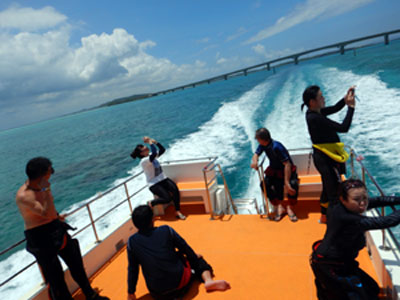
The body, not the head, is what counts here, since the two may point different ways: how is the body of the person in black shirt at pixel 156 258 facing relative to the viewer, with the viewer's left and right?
facing away from the viewer and to the right of the viewer

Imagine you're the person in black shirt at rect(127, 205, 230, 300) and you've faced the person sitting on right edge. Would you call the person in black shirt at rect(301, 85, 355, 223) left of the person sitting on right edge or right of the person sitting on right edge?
left

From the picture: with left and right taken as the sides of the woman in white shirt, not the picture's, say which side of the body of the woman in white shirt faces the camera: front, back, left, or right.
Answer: right

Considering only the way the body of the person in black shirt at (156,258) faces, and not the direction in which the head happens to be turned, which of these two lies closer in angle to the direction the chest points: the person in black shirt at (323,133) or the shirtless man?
the person in black shirt

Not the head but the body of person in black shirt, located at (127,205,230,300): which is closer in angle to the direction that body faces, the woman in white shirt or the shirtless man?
the woman in white shirt

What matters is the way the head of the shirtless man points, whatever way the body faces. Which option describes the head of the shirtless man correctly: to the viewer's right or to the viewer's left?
to the viewer's right

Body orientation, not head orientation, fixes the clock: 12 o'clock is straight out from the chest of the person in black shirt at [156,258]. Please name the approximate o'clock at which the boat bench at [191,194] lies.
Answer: The boat bench is roughly at 11 o'clock from the person in black shirt.

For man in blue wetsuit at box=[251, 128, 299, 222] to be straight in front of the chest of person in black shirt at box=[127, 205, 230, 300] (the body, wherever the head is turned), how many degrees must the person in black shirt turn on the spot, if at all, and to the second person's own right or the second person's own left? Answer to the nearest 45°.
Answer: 0° — they already face them
